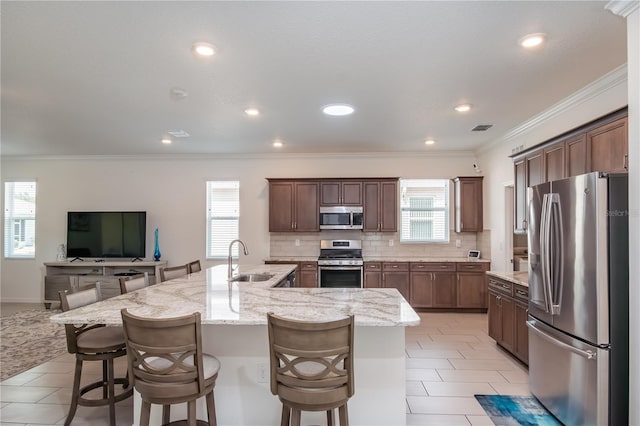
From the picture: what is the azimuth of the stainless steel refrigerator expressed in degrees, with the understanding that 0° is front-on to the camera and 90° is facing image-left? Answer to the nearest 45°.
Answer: approximately 45°

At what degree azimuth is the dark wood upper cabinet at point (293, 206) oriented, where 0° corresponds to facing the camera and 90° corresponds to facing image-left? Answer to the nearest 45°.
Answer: approximately 0°

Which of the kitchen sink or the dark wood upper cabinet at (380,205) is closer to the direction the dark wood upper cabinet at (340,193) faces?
the kitchen sink

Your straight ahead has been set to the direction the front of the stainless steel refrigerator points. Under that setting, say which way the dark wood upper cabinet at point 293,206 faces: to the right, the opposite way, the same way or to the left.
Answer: to the left

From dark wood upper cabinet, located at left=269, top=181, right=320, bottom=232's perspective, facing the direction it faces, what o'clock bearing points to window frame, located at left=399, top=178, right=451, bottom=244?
The window frame is roughly at 9 o'clock from the dark wood upper cabinet.

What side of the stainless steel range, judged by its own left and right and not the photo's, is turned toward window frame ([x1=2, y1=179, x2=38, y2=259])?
right

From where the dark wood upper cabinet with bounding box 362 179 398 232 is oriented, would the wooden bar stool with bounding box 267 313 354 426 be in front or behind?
in front

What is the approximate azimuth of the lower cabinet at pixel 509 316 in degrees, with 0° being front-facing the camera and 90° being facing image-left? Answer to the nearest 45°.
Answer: approximately 45°

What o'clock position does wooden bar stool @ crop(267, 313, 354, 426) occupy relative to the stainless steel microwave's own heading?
The wooden bar stool is roughly at 12 o'clock from the stainless steel microwave.

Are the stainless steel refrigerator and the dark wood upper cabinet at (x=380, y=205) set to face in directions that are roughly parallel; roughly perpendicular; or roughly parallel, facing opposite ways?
roughly perpendicular

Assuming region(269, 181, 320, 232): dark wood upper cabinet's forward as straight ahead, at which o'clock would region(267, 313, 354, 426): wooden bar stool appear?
The wooden bar stool is roughly at 12 o'clock from the dark wood upper cabinet.

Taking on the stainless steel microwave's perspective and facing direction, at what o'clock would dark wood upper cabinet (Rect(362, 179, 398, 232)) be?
The dark wood upper cabinet is roughly at 9 o'clock from the stainless steel microwave.

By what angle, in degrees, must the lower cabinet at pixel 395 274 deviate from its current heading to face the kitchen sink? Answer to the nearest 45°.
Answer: approximately 45° to its right
